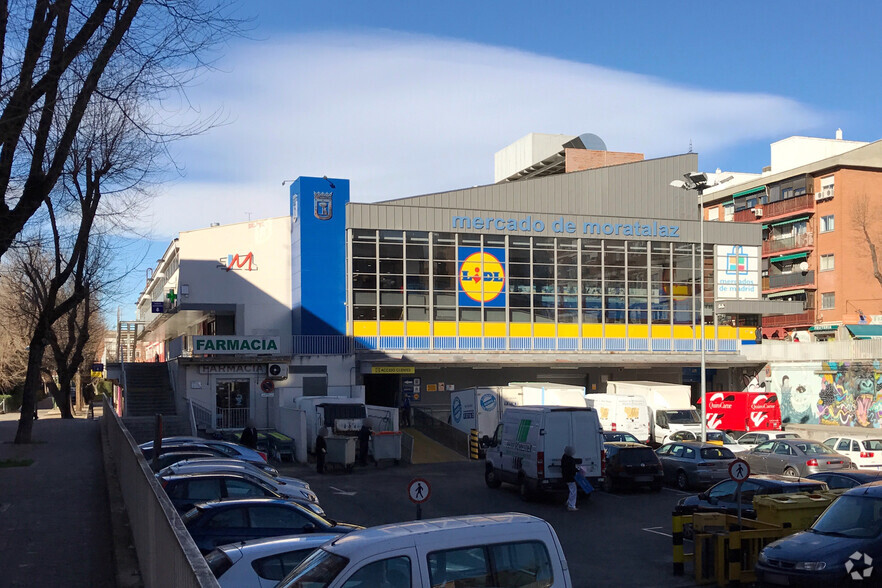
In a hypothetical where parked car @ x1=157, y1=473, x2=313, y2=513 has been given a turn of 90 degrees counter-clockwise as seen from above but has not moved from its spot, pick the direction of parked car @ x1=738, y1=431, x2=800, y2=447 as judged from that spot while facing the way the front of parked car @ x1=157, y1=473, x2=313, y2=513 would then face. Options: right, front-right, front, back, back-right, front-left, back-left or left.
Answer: front-right

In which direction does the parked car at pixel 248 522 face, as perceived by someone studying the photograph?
facing to the right of the viewer

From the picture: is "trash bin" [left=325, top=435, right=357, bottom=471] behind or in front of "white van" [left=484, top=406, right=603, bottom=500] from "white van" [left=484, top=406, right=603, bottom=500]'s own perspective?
in front

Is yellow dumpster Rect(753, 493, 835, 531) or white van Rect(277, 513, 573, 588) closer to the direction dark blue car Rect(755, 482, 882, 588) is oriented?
the white van

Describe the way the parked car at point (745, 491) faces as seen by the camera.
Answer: facing to the left of the viewer

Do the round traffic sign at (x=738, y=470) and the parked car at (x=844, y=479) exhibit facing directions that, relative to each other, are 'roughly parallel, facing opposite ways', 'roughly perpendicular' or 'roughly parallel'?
roughly perpendicular

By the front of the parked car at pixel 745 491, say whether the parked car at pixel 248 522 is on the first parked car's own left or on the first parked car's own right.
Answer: on the first parked car's own left

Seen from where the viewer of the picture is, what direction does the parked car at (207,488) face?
facing to the right of the viewer

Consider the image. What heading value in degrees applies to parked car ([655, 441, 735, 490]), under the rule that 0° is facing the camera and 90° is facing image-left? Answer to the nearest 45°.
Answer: approximately 135°
